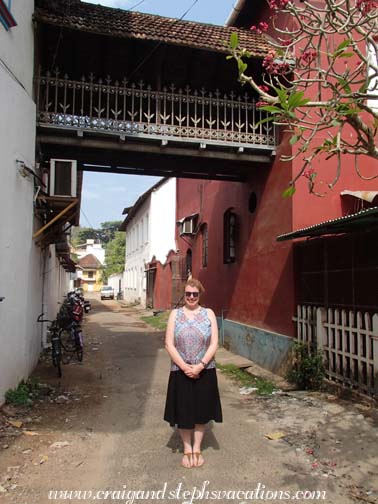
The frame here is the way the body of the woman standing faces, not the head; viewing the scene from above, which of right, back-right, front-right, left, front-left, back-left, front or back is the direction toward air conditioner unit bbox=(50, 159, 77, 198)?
back-right

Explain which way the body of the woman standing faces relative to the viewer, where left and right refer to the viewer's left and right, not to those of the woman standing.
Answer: facing the viewer

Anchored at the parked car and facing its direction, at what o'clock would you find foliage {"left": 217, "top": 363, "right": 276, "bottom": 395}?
The foliage is roughly at 12 o'clock from the parked car.

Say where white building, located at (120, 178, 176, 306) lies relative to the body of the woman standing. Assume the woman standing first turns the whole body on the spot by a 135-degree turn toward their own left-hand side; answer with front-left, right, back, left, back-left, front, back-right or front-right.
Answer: front-left

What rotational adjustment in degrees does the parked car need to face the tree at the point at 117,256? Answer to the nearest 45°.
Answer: approximately 180°

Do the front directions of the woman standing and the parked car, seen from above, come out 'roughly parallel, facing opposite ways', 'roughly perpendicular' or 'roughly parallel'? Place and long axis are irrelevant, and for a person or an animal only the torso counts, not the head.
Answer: roughly parallel

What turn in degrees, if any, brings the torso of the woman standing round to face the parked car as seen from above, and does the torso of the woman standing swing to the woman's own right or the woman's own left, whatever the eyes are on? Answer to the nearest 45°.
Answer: approximately 180°

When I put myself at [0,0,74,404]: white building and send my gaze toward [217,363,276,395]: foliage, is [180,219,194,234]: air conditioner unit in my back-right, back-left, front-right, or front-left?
front-left

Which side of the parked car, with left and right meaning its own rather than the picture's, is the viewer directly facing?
front

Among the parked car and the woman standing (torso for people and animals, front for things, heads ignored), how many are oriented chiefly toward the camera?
2

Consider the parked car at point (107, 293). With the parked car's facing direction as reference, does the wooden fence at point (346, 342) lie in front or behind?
in front

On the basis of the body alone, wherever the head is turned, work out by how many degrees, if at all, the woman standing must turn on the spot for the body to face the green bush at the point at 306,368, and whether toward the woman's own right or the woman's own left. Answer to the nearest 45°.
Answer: approximately 135° to the woman's own left

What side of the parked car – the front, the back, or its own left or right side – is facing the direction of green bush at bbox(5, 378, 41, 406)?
front

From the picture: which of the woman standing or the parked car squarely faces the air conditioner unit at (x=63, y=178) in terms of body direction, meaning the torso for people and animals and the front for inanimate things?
the parked car

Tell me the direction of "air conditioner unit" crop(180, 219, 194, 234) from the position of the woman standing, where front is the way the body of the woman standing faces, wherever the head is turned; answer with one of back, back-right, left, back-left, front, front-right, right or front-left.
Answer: back

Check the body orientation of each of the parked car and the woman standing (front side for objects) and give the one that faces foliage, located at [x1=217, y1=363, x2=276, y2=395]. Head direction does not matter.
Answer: the parked car
